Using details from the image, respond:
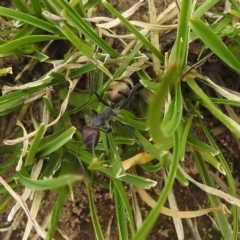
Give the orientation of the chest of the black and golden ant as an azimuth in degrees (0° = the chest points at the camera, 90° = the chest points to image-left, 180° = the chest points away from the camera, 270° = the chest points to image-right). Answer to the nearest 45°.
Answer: approximately 45°

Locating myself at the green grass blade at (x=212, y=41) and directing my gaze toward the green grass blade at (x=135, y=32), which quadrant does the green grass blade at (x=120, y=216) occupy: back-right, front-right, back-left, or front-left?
front-left

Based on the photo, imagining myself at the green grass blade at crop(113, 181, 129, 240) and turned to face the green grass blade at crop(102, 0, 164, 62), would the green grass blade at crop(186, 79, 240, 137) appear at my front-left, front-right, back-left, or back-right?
front-right
